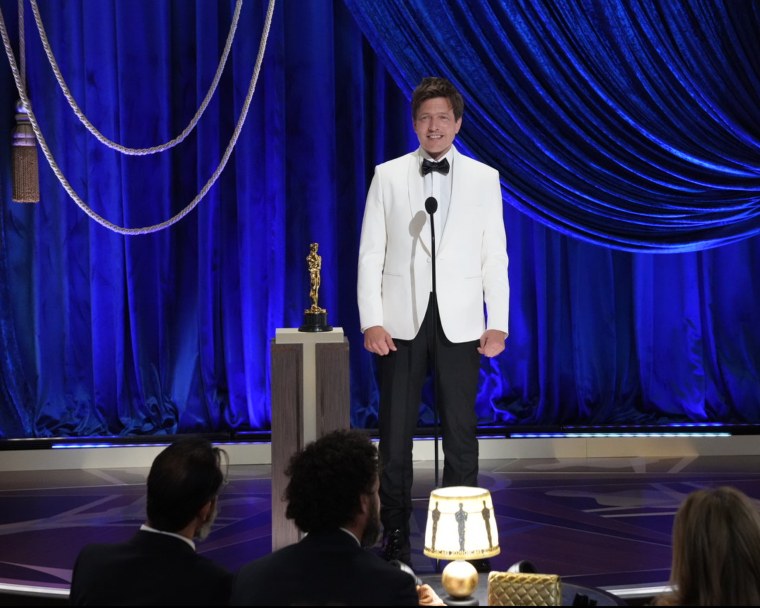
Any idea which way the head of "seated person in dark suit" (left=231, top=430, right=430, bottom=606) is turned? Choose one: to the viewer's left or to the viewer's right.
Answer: to the viewer's right

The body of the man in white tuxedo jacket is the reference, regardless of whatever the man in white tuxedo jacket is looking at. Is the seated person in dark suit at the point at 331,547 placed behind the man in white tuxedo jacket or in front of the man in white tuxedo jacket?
in front

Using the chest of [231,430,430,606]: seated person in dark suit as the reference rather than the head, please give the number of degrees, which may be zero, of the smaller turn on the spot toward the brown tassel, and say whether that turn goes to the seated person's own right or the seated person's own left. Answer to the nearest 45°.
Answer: approximately 90° to the seated person's own left

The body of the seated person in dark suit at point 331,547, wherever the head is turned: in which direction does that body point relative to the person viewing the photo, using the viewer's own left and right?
facing away from the viewer and to the right of the viewer

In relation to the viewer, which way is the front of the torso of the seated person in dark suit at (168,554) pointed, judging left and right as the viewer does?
facing away from the viewer and to the right of the viewer

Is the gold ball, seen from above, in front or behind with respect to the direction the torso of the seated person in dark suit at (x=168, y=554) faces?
in front

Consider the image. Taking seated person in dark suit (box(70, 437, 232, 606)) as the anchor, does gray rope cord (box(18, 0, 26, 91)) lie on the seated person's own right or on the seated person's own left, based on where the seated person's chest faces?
on the seated person's own left

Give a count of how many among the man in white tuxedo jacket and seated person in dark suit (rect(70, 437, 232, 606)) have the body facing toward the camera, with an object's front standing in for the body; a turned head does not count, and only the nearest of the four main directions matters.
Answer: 1

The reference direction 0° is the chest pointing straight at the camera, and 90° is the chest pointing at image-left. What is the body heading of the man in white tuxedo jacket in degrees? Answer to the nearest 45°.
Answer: approximately 0°
